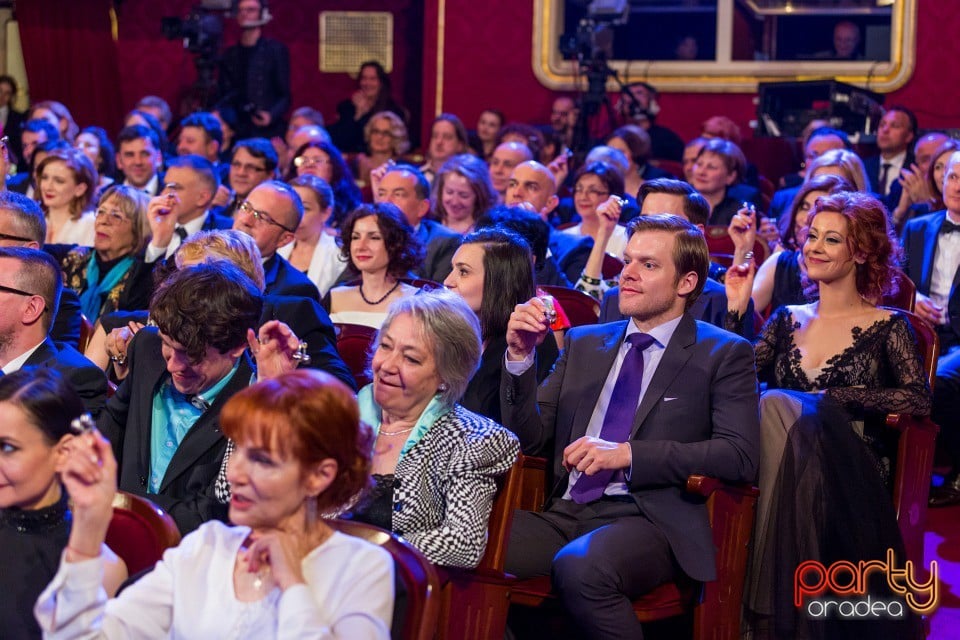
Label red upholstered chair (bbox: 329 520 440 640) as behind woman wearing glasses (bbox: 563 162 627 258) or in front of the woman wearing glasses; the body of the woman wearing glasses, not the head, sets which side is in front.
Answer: in front

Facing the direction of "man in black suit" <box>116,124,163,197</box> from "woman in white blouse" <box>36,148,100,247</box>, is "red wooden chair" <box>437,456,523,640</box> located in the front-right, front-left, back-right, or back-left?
back-right

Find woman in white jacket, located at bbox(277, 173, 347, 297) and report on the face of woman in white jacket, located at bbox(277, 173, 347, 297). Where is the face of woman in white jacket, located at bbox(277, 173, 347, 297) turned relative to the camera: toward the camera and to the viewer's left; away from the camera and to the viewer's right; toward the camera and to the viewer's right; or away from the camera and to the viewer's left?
toward the camera and to the viewer's left

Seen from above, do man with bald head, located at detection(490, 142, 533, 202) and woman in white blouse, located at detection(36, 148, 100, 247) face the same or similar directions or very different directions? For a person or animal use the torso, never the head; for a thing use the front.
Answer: same or similar directions

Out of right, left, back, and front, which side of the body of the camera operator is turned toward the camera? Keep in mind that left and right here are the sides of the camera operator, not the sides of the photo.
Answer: front

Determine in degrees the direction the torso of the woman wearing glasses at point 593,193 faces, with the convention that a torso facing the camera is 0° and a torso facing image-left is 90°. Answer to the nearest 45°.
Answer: approximately 45°

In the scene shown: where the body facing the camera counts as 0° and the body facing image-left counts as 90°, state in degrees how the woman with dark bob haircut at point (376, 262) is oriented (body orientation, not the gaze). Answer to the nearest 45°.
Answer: approximately 45°

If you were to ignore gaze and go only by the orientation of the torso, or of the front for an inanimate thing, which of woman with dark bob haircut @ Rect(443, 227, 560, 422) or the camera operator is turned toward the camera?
the camera operator

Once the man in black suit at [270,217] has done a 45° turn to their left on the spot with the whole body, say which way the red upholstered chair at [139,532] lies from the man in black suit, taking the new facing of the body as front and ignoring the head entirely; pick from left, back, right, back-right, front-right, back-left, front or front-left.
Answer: front

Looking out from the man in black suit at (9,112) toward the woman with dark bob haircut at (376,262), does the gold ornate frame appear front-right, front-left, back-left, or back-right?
front-left

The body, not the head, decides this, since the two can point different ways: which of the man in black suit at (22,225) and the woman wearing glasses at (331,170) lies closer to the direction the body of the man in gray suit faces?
the man in black suit

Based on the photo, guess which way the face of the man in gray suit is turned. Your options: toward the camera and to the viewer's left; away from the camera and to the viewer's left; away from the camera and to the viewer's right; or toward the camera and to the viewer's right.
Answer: toward the camera and to the viewer's left
